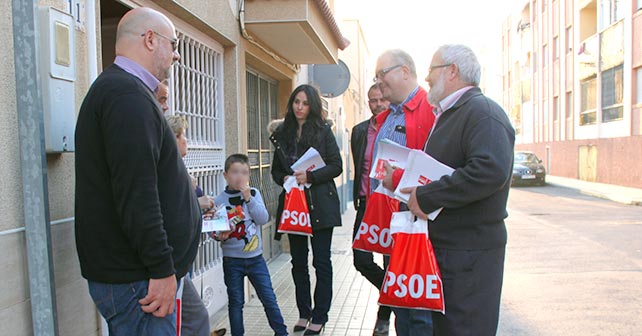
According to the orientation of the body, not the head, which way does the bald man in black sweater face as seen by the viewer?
to the viewer's right

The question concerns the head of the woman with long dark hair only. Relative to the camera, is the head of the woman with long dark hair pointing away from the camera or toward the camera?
toward the camera

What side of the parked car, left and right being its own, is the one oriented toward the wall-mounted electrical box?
front

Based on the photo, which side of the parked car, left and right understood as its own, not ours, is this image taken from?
front

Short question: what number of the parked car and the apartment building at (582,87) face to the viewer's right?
0

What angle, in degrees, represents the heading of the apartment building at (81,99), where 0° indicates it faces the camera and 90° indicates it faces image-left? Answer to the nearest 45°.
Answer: approximately 315°

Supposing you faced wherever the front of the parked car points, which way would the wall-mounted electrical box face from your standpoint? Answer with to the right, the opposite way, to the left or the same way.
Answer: to the left

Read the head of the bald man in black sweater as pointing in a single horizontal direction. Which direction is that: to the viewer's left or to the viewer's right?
to the viewer's right

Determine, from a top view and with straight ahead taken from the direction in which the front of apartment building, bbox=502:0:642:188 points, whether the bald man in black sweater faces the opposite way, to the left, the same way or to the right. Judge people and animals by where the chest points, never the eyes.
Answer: the opposite way

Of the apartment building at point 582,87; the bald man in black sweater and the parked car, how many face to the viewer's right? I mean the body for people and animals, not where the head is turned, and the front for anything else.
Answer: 1

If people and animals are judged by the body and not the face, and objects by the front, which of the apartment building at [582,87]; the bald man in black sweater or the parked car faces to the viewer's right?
the bald man in black sweater
